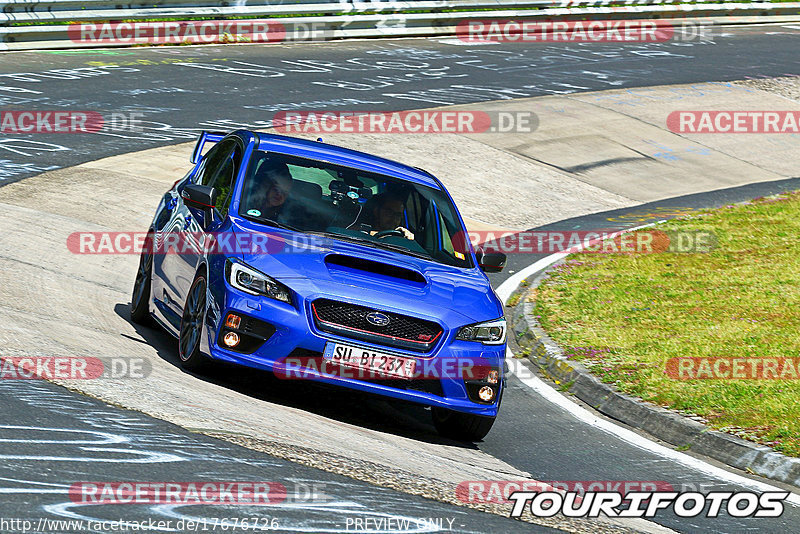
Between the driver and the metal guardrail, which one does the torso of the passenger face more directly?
the driver

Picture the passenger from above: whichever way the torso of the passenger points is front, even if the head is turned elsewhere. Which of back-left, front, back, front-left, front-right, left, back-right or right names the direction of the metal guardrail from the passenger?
back

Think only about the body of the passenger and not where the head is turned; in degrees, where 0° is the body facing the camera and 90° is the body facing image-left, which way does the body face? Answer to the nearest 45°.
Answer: approximately 0°

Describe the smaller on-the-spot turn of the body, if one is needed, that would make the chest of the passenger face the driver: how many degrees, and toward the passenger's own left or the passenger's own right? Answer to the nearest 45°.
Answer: approximately 90° to the passenger's own left
